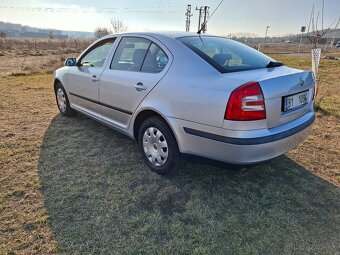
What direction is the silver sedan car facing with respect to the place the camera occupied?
facing away from the viewer and to the left of the viewer
